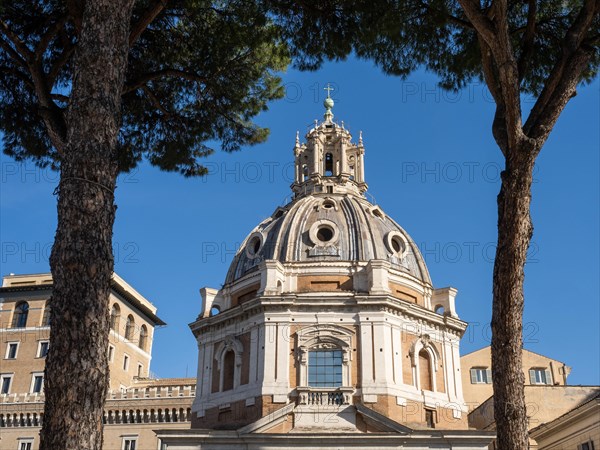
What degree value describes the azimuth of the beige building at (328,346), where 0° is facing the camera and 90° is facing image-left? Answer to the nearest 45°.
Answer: approximately 0°

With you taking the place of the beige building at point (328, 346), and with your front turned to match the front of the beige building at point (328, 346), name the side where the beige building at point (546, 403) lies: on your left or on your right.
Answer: on your left

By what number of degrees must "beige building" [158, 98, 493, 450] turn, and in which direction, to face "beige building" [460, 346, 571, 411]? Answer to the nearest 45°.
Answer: approximately 135° to its left

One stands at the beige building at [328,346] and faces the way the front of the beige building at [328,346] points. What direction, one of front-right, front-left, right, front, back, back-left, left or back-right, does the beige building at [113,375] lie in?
back-right

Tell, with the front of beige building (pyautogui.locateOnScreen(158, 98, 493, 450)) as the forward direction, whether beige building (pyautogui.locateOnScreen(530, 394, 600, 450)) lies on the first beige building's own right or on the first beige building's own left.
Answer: on the first beige building's own left

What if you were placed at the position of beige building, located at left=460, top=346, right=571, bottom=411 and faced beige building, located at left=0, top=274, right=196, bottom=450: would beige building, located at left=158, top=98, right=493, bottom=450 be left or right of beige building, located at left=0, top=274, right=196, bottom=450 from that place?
left
